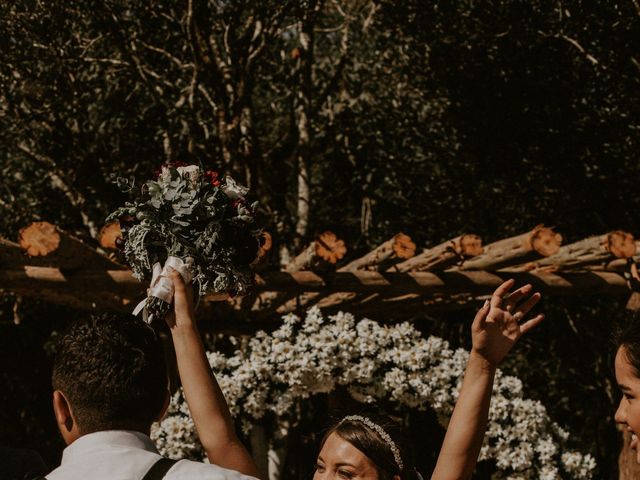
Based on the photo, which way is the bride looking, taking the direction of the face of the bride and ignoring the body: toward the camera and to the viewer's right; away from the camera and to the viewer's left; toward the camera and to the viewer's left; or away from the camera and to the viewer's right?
toward the camera and to the viewer's left

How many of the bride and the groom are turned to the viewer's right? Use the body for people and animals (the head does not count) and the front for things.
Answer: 0

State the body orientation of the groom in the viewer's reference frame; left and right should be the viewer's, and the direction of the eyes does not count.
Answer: facing away from the viewer and to the left of the viewer

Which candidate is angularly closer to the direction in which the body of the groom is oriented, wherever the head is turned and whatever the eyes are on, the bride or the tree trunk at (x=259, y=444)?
the tree trunk

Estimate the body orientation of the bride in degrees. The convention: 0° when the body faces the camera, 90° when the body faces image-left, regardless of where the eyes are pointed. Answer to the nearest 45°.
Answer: approximately 45°

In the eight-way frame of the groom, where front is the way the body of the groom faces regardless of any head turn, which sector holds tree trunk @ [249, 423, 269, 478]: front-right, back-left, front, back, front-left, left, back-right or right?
front-right

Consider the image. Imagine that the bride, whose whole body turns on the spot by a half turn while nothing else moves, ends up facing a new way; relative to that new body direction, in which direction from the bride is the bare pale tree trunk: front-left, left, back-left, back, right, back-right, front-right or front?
front-left

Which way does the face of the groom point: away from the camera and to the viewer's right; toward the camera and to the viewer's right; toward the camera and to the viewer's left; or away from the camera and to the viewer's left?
away from the camera and to the viewer's right

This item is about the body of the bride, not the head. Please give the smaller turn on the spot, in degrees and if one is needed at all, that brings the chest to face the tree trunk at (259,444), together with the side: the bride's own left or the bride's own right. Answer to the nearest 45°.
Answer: approximately 135° to the bride's own right
